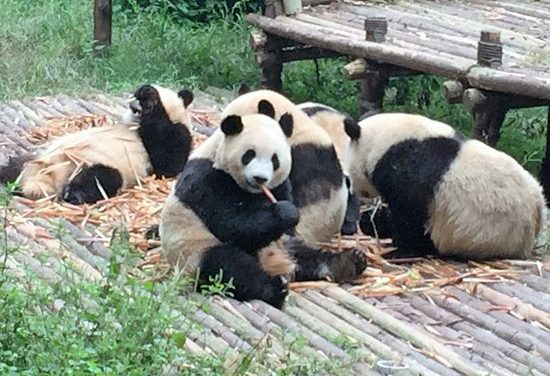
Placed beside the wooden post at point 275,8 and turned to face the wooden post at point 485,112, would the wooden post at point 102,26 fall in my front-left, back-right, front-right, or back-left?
back-right

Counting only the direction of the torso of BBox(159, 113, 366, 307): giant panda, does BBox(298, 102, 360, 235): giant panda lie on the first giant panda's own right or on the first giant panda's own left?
on the first giant panda's own left

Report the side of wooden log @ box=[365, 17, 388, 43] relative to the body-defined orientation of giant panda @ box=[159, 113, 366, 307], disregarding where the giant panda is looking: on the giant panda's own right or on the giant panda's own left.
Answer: on the giant panda's own left

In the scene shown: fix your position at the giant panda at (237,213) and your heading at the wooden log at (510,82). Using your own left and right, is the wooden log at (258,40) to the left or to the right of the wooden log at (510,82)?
left

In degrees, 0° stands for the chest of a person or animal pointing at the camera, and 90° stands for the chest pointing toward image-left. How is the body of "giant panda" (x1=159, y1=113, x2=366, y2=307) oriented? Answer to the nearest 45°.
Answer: approximately 315°

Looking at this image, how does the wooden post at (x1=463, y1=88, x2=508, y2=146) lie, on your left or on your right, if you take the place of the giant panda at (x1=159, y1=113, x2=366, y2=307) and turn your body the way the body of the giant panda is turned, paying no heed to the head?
on your left

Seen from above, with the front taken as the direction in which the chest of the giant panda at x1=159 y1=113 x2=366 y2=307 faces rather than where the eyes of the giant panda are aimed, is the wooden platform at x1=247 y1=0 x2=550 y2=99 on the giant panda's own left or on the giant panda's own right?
on the giant panda's own left

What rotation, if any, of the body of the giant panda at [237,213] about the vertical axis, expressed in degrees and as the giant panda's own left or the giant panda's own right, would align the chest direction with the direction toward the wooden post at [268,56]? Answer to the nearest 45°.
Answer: approximately 135° to the giant panda's own left

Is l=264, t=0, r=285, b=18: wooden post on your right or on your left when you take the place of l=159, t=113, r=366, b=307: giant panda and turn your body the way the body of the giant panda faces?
on your left

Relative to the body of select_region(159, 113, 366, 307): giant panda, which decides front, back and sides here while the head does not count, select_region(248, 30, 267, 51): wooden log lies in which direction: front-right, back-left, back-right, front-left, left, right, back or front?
back-left
